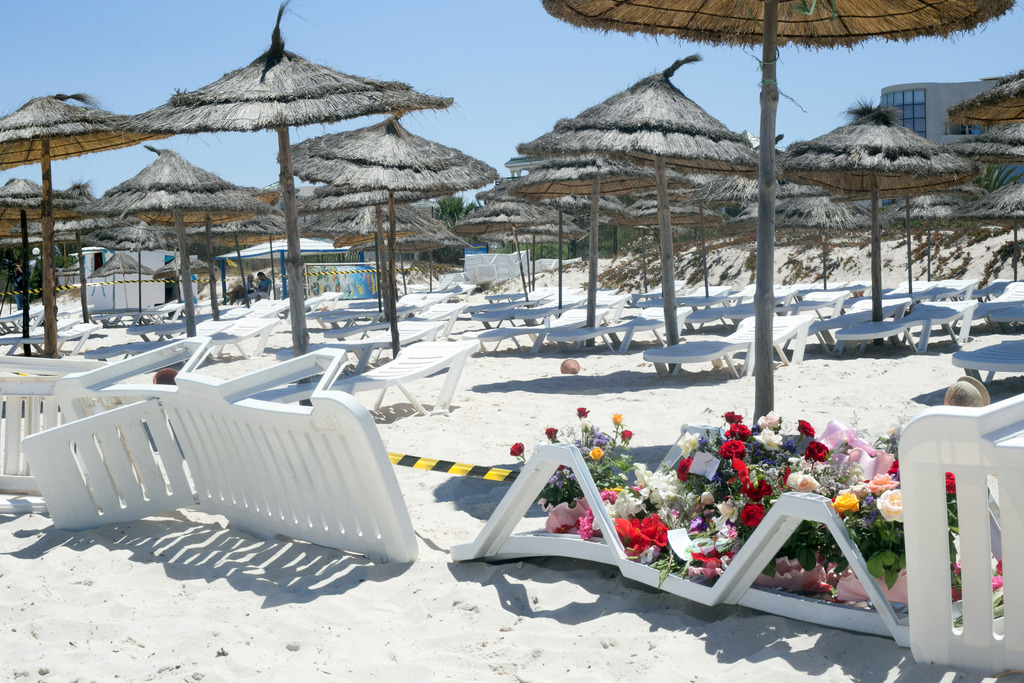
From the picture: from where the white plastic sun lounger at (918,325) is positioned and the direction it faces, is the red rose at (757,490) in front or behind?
in front

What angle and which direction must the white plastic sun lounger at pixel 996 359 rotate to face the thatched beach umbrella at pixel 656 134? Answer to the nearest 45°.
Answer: approximately 45° to its right

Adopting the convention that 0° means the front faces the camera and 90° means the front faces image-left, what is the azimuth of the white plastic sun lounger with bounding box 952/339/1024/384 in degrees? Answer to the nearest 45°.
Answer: approximately 45°

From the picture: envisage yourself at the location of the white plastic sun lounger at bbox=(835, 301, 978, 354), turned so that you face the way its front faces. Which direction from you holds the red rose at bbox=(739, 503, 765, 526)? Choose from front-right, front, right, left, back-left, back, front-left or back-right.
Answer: front-left

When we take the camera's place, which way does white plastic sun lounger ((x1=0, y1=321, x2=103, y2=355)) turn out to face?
facing to the left of the viewer

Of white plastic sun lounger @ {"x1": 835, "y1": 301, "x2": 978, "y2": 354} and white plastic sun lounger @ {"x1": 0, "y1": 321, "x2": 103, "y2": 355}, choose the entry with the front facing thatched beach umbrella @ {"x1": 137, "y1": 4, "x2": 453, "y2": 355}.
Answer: white plastic sun lounger @ {"x1": 835, "y1": 301, "x2": 978, "y2": 354}

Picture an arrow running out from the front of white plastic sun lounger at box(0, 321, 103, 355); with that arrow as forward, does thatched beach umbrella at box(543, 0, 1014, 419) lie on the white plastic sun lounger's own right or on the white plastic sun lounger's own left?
on the white plastic sun lounger's own left

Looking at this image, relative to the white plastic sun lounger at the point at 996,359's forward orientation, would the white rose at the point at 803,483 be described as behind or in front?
in front

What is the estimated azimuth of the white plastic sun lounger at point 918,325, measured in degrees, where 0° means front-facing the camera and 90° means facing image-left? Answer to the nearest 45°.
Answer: approximately 45°

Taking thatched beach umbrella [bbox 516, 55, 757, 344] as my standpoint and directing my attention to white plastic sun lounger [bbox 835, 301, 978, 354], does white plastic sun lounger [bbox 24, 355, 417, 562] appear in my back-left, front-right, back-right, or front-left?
back-right

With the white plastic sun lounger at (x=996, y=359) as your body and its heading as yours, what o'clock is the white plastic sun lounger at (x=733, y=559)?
the white plastic sun lounger at (x=733, y=559) is roughly at 11 o'clock from the white plastic sun lounger at (x=996, y=359).

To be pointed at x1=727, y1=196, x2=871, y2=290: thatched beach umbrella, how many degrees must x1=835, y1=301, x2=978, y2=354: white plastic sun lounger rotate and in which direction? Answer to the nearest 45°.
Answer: approximately 135° to its right
